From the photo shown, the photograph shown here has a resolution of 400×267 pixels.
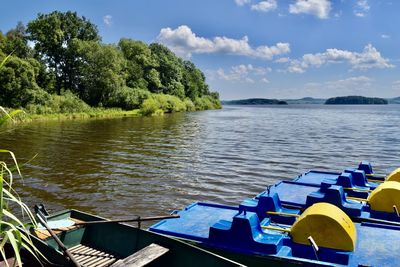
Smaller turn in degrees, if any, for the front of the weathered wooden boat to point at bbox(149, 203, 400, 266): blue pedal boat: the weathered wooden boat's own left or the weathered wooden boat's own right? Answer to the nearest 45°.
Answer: approximately 135° to the weathered wooden boat's own right

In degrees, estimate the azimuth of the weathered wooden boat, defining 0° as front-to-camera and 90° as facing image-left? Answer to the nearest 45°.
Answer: approximately 135°

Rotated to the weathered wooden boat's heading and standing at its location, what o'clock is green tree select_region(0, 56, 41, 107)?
The green tree is roughly at 1 o'clock from the weathered wooden boat.
